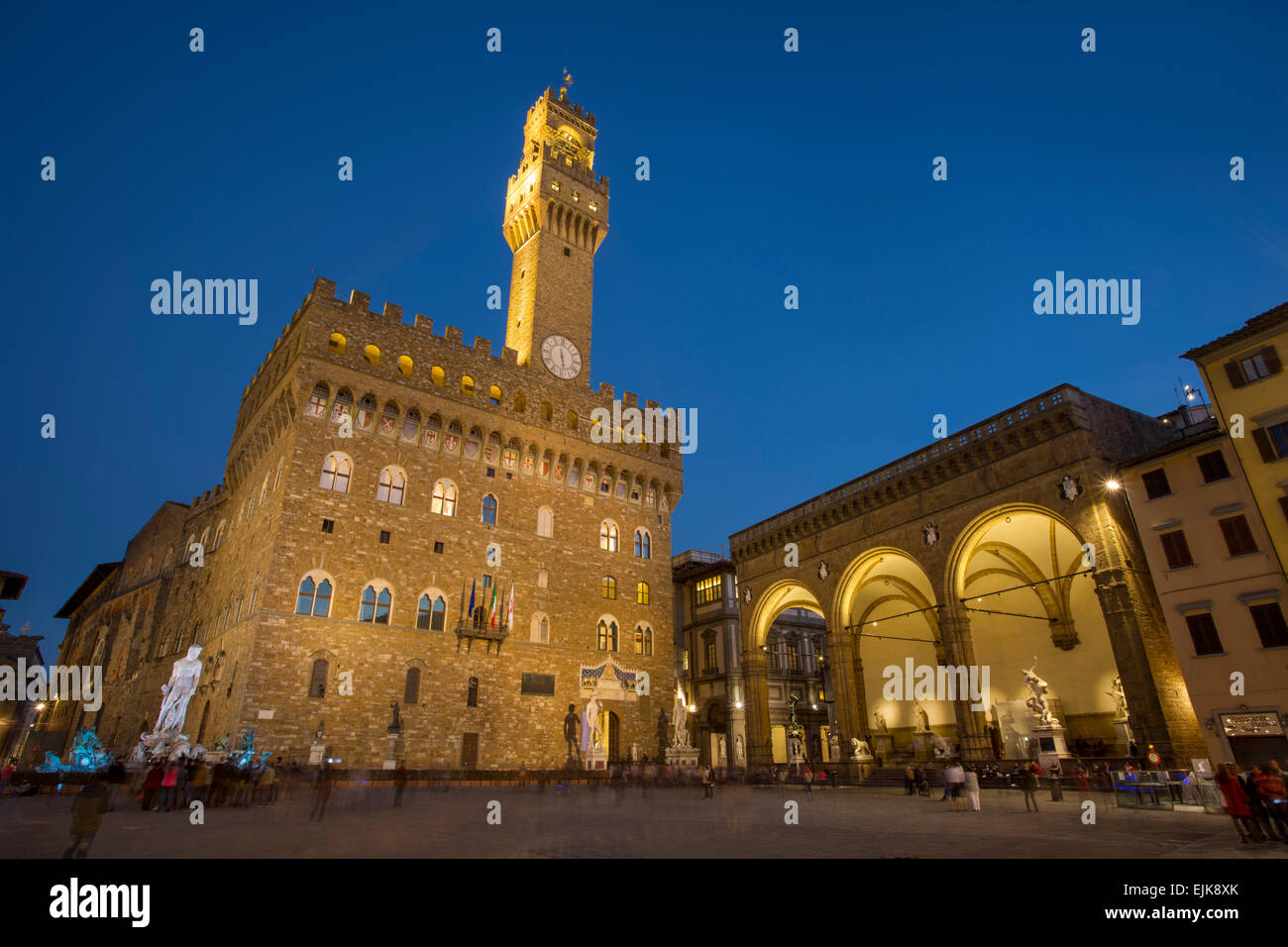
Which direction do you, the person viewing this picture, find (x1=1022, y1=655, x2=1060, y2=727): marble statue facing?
facing the viewer and to the left of the viewer

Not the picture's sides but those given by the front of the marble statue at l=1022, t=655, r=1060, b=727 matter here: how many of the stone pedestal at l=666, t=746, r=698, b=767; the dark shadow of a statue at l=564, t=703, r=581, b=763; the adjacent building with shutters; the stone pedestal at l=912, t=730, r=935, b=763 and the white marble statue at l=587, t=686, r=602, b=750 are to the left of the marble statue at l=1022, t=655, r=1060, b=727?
1

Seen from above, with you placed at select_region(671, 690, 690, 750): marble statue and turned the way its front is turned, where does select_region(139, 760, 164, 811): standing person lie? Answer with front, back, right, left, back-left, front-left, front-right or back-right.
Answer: front-right

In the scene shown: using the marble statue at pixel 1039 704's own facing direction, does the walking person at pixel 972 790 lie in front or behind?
in front

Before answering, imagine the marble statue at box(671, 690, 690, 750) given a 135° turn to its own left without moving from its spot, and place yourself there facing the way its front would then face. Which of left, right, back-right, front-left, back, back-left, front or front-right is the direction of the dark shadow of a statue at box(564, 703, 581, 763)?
back-left

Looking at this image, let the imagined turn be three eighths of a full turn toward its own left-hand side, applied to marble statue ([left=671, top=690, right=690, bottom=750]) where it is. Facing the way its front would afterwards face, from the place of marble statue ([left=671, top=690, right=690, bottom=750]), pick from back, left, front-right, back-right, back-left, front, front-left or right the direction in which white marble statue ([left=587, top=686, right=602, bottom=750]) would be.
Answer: back-left

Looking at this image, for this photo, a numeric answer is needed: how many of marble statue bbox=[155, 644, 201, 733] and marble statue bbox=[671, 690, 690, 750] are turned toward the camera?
2

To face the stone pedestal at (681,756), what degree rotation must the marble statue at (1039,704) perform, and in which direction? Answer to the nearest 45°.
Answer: approximately 45° to its right

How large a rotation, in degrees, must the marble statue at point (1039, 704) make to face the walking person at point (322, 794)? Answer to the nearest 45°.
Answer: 0° — it already faces them

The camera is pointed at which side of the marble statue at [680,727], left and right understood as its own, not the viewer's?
front

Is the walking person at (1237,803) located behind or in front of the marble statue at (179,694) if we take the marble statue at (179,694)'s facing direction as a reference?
in front

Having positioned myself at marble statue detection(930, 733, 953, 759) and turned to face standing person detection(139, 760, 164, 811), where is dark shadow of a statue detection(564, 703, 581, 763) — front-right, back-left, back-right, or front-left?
front-right

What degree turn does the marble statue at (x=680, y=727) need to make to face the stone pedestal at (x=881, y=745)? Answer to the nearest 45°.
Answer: approximately 90° to its left

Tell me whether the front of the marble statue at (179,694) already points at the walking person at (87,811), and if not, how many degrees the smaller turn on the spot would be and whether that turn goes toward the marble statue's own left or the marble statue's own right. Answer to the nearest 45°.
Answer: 0° — it already faces them
